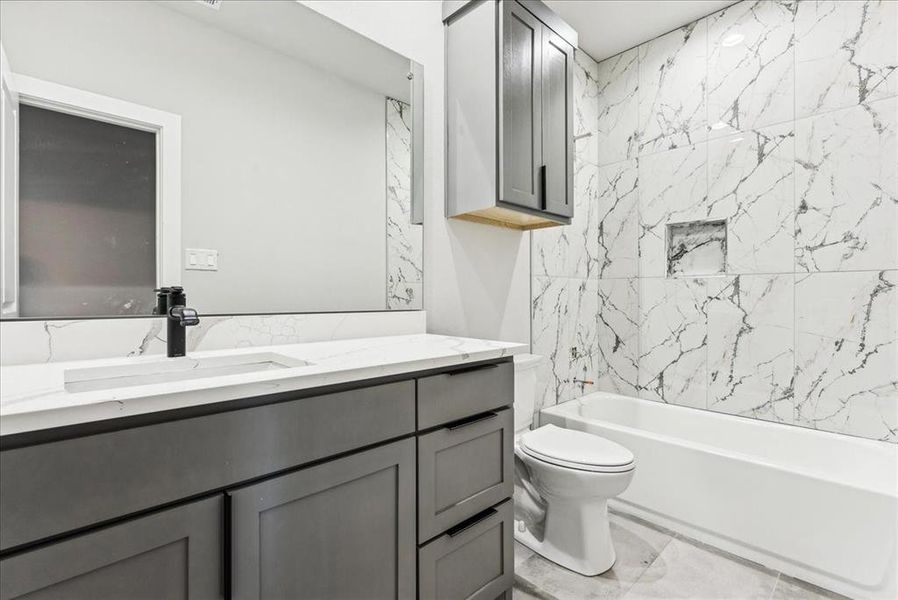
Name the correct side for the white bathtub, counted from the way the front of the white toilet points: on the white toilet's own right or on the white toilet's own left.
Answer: on the white toilet's own left

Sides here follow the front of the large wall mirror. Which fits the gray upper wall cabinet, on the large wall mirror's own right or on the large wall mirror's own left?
on the large wall mirror's own left

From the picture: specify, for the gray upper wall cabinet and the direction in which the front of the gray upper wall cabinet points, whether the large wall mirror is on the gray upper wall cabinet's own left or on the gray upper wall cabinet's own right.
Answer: on the gray upper wall cabinet's own right

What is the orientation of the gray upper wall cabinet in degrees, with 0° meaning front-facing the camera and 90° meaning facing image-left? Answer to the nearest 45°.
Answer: approximately 315°

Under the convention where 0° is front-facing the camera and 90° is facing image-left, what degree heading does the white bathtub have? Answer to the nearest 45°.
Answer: approximately 45°
